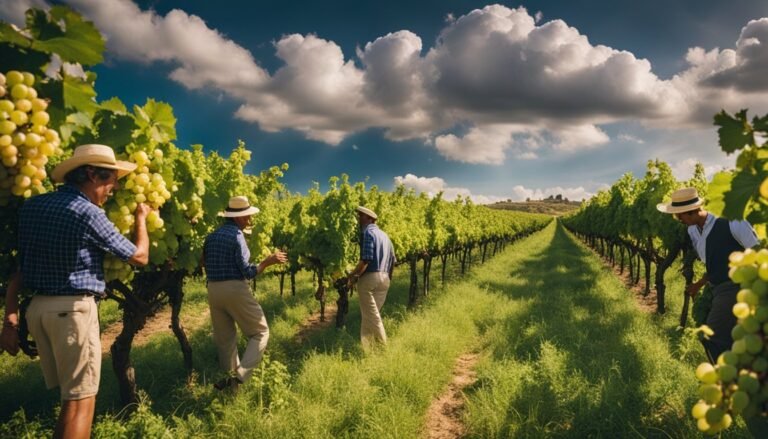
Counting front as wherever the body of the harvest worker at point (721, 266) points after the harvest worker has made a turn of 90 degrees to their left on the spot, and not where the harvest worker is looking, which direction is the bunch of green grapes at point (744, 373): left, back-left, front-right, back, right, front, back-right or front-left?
front-right

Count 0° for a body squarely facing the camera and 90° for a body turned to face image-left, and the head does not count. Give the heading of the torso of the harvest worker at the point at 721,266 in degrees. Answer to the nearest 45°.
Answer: approximately 45°

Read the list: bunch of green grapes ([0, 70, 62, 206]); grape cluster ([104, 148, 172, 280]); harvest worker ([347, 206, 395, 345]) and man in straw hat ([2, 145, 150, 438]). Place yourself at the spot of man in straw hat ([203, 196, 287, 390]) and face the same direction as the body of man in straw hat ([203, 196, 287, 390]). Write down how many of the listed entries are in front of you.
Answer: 1

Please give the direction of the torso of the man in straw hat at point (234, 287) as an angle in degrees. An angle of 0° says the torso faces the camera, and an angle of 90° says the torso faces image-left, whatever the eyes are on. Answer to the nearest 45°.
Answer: approximately 225°

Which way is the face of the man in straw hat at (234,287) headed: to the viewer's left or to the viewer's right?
to the viewer's right

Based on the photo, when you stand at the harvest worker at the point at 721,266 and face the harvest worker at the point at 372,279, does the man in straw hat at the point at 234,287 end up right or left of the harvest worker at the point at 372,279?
left

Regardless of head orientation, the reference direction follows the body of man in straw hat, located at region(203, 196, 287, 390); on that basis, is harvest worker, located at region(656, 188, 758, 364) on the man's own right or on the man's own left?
on the man's own right

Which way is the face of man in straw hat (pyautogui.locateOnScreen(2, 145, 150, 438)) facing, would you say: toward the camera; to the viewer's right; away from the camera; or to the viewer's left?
to the viewer's right

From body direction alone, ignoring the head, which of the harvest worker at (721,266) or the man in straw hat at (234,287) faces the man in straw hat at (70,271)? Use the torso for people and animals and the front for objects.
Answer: the harvest worker

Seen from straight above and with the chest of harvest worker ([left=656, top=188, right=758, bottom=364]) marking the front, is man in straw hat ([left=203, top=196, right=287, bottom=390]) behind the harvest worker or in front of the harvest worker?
in front

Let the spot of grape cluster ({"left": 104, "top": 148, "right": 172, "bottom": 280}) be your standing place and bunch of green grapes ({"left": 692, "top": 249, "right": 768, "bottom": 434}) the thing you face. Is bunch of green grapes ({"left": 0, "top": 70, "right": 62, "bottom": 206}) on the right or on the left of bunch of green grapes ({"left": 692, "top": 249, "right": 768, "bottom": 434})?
right

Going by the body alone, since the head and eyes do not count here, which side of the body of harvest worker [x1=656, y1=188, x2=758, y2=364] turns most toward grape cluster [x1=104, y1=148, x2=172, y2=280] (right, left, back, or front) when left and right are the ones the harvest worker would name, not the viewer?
front

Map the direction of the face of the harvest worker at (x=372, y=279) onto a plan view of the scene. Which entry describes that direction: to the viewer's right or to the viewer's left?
to the viewer's left

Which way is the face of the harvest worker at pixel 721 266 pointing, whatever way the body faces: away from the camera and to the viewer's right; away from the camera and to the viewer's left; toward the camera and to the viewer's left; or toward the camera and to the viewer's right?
toward the camera and to the viewer's left

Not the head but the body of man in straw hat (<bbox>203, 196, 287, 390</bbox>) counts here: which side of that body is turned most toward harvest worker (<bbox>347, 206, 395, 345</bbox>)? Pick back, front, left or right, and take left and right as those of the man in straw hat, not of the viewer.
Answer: front
